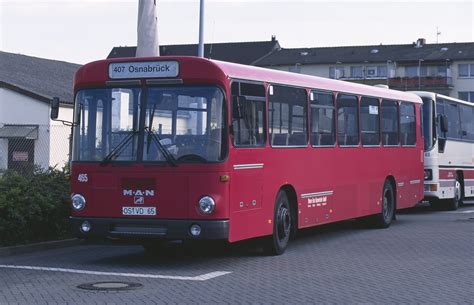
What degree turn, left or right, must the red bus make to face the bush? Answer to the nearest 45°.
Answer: approximately 90° to its right

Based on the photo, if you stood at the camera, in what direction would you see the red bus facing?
facing the viewer and to the left of the viewer
